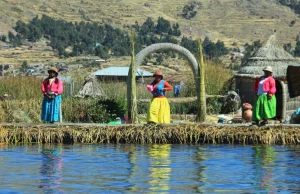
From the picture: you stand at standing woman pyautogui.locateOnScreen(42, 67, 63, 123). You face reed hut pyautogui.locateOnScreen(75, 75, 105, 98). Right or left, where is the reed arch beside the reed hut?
right

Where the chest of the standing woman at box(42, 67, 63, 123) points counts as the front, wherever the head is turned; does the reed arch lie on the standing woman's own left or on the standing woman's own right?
on the standing woman's own left

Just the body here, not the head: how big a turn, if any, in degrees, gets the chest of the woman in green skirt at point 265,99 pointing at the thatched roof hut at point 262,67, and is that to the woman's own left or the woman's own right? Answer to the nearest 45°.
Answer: approximately 135° to the woman's own right

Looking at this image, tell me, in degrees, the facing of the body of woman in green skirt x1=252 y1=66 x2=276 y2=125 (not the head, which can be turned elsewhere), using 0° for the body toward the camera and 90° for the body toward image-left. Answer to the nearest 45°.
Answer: approximately 45°

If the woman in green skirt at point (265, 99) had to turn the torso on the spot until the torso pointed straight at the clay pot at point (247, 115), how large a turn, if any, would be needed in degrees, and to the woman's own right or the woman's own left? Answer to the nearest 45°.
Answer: approximately 135° to the woman's own right

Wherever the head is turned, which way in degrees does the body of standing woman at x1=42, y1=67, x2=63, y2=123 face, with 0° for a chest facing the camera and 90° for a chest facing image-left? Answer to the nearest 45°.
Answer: approximately 0°

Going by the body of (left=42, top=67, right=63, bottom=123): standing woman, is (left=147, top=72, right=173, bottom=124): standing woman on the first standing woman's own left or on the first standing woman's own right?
on the first standing woman's own left
